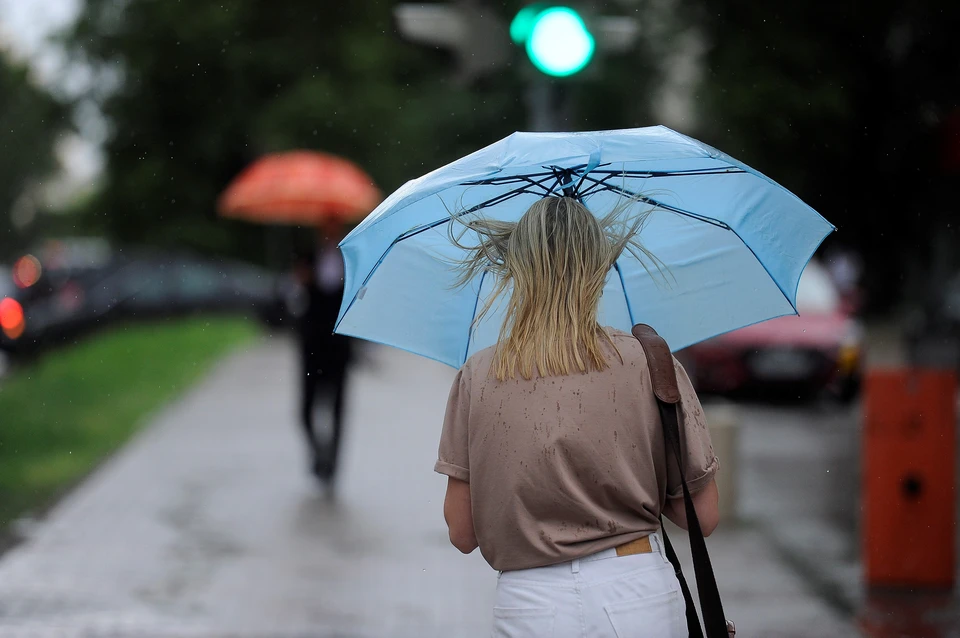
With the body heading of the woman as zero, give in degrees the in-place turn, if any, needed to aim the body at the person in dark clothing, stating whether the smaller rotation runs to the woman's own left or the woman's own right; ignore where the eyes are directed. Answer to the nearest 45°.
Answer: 0° — they already face them

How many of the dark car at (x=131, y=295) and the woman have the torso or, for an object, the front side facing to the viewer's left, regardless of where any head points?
0

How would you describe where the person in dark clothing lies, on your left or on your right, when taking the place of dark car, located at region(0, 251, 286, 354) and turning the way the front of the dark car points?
on your right

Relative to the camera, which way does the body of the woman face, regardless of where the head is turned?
away from the camera

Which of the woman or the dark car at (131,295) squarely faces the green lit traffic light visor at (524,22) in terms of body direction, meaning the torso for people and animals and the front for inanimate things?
the woman

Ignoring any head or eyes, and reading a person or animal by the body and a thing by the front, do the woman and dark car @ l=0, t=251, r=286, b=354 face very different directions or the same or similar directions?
same or similar directions

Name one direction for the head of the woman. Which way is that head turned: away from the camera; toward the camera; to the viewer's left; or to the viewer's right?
away from the camera

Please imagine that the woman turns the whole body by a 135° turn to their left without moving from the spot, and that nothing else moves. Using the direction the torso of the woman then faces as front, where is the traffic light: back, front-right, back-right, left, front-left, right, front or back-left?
back-right

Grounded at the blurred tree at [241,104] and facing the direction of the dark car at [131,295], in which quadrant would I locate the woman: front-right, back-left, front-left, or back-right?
front-left

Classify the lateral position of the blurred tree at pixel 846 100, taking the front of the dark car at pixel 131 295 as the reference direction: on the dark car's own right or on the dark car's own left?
on the dark car's own right

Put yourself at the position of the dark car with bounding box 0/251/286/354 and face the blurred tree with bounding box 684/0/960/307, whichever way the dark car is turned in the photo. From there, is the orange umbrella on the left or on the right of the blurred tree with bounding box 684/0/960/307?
right

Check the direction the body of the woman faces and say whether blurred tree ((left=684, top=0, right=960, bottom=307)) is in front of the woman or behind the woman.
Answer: in front

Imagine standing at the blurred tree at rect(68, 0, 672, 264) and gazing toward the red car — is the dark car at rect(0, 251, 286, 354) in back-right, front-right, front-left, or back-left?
front-right

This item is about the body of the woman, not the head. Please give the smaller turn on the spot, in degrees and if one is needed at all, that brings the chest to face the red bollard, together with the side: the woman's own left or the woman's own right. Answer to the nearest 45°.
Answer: approximately 45° to the woman's own right

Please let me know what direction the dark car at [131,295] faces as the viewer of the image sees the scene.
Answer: facing away from the viewer and to the right of the viewer

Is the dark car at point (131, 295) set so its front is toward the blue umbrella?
no
